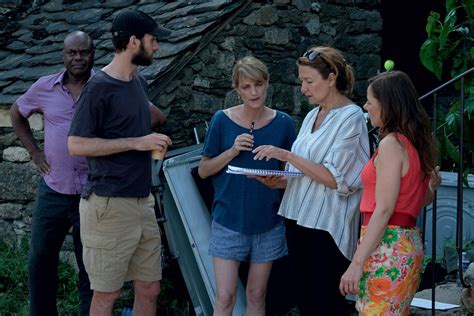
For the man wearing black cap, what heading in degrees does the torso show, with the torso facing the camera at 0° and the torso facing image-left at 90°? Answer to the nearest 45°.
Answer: approximately 315°

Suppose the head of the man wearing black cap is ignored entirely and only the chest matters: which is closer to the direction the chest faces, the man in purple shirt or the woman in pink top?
the woman in pink top

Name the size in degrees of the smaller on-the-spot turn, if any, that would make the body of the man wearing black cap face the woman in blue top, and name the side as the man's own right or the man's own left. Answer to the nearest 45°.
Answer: approximately 45° to the man's own left

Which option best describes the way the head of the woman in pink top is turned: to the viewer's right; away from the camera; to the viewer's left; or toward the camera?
to the viewer's left

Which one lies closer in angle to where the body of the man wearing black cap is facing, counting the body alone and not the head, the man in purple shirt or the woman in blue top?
the woman in blue top

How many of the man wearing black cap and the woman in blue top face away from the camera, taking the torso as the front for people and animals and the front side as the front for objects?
0

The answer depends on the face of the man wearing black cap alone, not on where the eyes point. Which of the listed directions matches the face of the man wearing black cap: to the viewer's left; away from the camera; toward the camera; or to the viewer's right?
to the viewer's right

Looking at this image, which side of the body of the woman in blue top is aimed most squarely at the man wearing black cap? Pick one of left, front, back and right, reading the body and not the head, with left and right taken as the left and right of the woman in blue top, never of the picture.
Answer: right

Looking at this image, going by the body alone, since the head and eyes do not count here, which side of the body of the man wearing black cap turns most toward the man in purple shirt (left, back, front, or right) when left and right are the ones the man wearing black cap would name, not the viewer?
back
